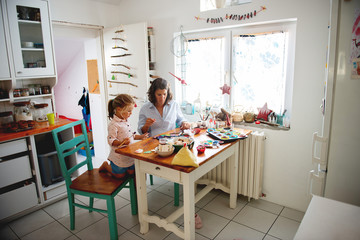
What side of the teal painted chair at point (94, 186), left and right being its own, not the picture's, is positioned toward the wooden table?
front

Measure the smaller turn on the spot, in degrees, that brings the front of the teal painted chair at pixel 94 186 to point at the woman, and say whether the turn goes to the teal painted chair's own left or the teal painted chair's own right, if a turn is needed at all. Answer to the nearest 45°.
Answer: approximately 90° to the teal painted chair's own left

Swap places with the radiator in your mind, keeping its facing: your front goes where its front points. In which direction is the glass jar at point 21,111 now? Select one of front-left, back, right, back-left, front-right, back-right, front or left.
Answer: front-right

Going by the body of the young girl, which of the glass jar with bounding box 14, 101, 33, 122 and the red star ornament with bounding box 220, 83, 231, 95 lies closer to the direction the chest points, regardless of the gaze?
the red star ornament

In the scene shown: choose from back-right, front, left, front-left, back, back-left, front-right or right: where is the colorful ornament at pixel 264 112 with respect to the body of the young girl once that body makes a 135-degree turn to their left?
right

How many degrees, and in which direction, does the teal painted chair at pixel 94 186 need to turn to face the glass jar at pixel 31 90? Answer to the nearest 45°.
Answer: approximately 180°

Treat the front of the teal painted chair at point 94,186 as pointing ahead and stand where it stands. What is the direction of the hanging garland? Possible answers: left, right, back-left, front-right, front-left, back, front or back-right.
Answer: front-left

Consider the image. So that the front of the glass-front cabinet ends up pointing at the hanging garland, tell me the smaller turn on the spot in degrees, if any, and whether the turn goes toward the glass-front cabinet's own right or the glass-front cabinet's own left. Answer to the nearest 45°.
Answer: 0° — it already faces it

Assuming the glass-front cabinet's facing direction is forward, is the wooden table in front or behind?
in front

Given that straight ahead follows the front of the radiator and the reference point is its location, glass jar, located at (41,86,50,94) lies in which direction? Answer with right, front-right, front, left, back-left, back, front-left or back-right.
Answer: front-right

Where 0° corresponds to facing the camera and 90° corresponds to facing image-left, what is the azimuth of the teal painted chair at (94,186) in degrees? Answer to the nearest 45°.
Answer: approximately 315°

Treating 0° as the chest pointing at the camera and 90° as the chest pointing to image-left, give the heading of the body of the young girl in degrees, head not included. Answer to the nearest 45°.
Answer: approximately 315°

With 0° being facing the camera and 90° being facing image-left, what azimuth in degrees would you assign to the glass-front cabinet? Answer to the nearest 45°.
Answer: approximately 315°

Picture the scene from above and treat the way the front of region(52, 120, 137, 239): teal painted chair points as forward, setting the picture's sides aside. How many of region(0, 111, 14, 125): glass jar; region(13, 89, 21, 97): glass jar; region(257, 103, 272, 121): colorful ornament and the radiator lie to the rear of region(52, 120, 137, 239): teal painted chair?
2

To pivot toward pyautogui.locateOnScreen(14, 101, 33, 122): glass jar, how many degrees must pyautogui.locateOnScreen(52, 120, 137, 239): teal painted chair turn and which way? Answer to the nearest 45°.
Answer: approximately 180°

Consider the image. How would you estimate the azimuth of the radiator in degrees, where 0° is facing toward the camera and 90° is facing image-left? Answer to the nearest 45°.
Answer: approximately 45°
